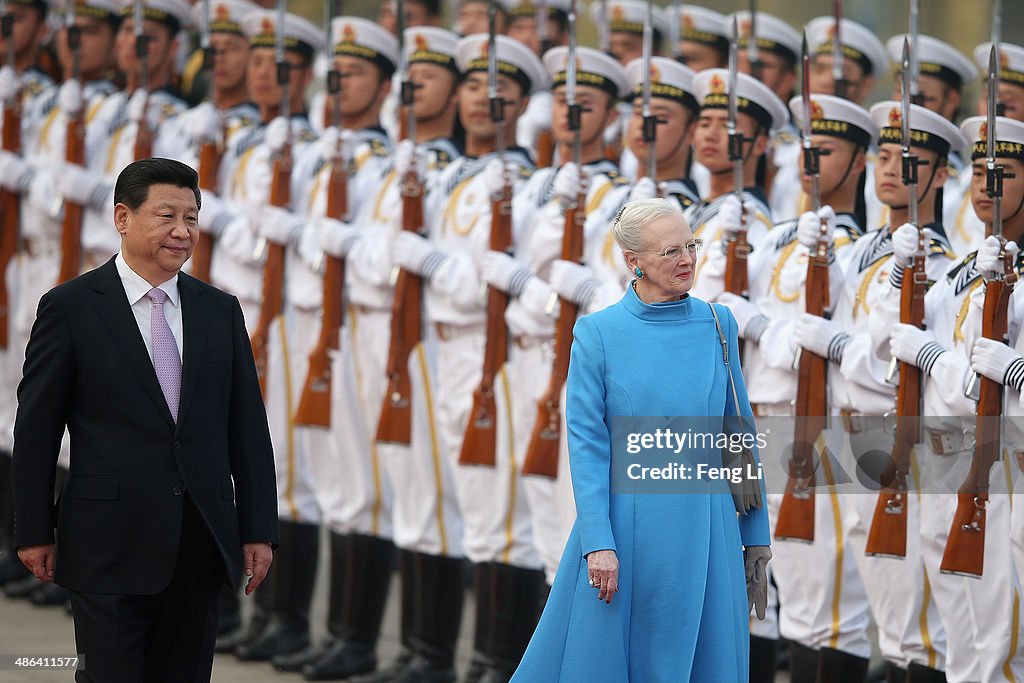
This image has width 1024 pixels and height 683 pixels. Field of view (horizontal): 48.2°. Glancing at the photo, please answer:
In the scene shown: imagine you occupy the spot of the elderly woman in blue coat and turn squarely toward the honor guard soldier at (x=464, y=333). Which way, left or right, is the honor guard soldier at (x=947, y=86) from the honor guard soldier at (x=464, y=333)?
right

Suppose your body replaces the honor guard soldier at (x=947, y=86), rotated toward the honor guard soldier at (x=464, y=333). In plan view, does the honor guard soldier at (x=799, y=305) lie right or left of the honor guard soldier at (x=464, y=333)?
left

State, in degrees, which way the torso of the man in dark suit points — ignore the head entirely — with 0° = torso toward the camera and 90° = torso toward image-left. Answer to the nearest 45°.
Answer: approximately 315°

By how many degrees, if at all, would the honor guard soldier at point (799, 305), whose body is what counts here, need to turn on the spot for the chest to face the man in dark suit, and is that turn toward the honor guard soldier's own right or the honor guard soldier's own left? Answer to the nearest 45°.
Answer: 0° — they already face them

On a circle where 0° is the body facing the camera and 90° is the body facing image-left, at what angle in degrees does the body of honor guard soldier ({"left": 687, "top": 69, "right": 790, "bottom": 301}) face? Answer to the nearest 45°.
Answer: approximately 45°

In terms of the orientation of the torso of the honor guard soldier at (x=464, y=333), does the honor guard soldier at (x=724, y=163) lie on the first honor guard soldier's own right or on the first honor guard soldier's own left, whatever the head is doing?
on the first honor guard soldier's own left
